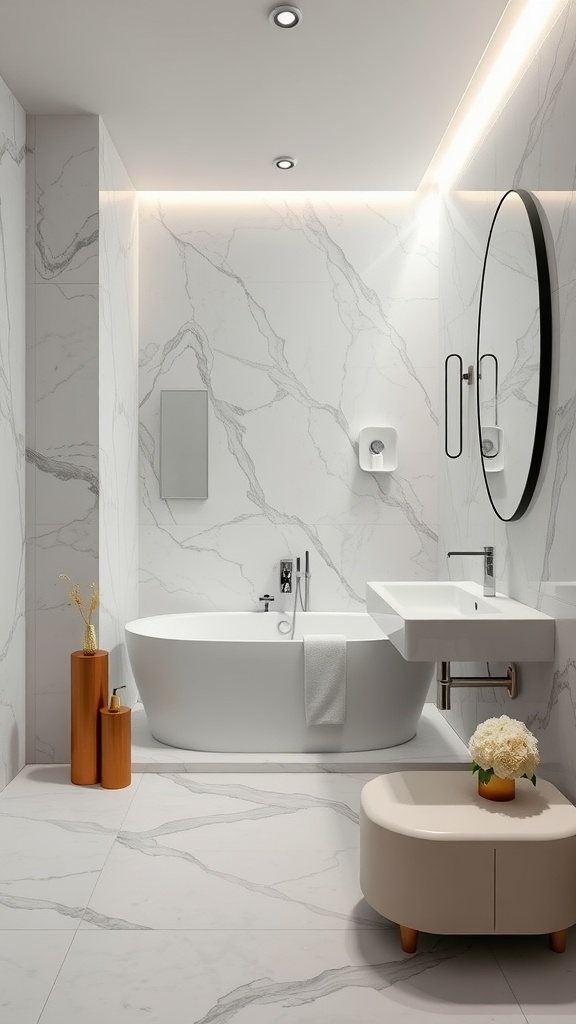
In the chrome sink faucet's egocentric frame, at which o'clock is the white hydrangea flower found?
The white hydrangea flower is roughly at 9 o'clock from the chrome sink faucet.

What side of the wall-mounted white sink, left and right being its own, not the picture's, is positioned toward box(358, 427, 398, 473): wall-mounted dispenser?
right

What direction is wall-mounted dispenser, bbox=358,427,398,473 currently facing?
toward the camera

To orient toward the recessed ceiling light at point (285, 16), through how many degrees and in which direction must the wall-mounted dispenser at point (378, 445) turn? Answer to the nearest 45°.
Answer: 0° — it already faces it

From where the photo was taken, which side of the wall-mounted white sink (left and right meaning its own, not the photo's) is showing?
left

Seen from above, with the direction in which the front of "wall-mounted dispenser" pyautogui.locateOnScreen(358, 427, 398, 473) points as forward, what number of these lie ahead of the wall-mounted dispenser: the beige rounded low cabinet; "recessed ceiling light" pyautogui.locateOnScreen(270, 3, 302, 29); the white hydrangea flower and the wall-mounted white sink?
4

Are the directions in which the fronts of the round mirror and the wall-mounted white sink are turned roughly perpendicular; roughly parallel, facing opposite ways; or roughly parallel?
roughly parallel

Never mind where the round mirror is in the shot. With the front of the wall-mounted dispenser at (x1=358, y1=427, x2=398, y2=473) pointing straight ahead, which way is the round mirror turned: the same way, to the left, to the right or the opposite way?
to the right

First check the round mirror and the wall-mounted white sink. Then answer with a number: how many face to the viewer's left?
2

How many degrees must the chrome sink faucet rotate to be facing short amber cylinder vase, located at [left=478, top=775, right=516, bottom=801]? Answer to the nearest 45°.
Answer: approximately 90° to its left

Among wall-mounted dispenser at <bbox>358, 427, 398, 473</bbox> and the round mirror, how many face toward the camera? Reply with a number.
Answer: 1

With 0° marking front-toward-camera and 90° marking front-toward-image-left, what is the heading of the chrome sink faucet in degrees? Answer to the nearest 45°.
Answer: approximately 90°

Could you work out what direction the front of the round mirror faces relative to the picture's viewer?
facing to the left of the viewer
